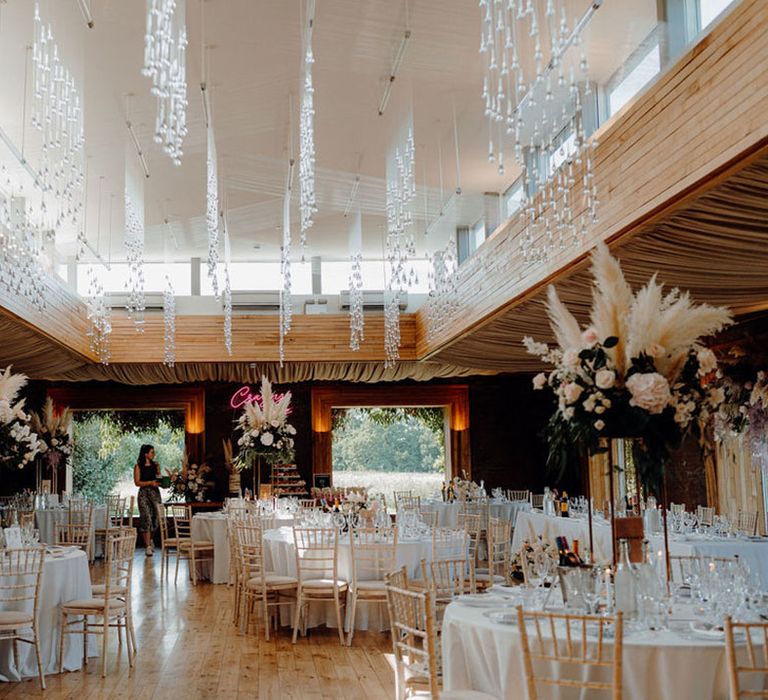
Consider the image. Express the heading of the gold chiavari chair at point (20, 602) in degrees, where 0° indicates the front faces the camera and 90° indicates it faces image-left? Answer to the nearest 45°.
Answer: approximately 135°

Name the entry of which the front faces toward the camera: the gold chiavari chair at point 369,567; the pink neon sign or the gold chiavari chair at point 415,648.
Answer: the pink neon sign

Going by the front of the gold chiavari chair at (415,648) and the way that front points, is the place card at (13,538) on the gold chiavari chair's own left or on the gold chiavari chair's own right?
on the gold chiavari chair's own left

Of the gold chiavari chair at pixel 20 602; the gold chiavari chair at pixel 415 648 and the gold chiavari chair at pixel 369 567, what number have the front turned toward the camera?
0

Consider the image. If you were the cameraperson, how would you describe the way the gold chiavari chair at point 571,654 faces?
facing away from the viewer

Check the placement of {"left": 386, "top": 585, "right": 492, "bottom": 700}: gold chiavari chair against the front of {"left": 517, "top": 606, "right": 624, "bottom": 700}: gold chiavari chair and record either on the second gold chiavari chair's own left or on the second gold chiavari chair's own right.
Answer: on the second gold chiavari chair's own left

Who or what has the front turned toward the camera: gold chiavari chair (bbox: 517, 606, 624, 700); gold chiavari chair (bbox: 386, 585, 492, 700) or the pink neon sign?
the pink neon sign

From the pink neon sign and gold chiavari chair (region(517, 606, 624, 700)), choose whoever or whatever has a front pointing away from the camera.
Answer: the gold chiavari chair

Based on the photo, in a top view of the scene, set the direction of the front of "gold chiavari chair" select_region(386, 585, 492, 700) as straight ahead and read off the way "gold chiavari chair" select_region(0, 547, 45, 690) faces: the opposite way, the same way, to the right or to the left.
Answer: to the left

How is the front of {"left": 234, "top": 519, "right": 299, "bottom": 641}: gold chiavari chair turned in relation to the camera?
facing away from the viewer and to the right of the viewer

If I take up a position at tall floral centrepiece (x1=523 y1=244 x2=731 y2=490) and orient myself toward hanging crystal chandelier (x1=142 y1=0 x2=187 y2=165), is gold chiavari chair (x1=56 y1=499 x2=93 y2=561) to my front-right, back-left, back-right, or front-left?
front-right

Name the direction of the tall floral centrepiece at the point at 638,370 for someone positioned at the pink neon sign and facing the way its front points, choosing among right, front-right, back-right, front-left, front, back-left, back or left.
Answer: front

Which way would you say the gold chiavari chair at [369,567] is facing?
away from the camera

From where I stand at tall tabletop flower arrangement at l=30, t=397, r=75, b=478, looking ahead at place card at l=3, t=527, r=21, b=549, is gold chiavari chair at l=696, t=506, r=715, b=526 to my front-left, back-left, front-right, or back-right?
front-left

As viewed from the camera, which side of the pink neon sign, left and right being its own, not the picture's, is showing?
front

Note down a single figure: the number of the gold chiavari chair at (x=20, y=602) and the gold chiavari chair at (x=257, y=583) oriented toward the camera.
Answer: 0

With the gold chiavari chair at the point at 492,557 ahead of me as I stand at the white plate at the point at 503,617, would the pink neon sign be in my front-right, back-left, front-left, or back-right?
front-left

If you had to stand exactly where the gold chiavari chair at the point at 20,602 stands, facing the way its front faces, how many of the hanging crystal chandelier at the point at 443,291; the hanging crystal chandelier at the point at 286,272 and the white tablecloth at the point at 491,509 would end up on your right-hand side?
3
